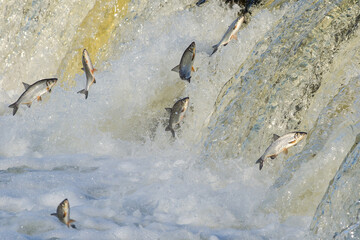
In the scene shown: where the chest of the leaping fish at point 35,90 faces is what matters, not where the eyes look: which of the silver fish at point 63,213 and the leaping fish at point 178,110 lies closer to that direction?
the leaping fish

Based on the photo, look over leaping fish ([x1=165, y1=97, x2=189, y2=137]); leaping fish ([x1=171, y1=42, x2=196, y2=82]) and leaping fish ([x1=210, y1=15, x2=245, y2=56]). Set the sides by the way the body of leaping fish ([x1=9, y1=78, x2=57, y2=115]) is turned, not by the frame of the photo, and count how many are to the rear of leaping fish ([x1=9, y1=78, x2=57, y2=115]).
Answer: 0

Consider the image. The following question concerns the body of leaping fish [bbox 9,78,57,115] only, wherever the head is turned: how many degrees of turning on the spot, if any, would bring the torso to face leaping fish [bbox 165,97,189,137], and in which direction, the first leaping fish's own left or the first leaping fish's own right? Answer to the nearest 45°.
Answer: approximately 45° to the first leaping fish's own right

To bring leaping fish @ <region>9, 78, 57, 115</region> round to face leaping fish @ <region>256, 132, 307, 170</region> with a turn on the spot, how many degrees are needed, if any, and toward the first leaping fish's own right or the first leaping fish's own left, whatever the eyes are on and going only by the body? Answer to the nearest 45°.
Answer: approximately 45° to the first leaping fish's own right

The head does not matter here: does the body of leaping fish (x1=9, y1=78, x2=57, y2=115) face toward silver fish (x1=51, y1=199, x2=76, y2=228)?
no

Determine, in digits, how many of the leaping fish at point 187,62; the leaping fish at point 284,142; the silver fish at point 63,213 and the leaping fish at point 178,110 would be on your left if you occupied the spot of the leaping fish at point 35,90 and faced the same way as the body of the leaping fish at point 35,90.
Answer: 0

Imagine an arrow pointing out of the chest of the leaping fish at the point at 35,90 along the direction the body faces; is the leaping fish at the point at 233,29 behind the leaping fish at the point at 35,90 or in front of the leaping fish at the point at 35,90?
in front

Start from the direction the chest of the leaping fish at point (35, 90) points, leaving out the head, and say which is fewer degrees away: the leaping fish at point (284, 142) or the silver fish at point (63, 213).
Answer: the leaping fish

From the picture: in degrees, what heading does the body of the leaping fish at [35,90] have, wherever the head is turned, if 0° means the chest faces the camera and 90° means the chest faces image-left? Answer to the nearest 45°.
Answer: approximately 270°

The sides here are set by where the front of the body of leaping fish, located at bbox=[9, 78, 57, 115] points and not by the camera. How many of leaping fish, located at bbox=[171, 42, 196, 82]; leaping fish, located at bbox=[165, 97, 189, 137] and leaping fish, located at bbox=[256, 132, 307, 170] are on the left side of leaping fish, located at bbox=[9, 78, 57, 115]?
0

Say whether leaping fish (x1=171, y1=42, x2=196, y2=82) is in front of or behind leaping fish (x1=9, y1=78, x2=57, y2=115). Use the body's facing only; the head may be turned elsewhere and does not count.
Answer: in front

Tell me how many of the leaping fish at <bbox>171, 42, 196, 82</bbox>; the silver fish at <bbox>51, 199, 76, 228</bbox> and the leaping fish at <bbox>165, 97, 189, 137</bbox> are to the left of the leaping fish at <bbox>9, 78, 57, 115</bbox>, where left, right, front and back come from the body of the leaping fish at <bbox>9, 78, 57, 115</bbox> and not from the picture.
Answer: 0

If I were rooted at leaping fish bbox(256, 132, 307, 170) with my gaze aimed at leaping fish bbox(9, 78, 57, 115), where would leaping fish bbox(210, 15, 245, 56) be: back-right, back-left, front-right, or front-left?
front-right
